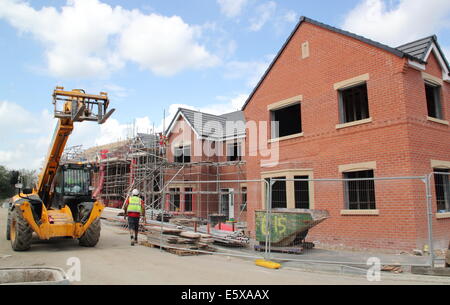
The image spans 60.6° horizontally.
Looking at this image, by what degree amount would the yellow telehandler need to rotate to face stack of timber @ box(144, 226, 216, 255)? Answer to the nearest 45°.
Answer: approximately 45° to its left

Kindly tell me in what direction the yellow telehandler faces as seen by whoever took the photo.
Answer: facing the viewer and to the right of the viewer

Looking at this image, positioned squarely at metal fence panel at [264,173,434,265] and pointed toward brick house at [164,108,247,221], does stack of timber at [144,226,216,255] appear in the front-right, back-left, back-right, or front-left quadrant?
front-left

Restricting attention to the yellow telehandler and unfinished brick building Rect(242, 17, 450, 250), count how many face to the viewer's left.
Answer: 0

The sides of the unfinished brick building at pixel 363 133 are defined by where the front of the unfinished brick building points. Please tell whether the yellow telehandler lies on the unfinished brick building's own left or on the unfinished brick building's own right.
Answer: on the unfinished brick building's own right

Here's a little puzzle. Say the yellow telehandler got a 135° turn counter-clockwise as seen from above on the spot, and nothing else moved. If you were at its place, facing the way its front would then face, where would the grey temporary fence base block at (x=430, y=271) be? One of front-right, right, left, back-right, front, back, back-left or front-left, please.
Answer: back-right

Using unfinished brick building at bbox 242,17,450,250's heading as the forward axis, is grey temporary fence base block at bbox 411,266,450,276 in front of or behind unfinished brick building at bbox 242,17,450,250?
in front

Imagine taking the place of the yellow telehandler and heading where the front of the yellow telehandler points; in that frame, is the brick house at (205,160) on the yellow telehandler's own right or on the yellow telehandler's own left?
on the yellow telehandler's own left

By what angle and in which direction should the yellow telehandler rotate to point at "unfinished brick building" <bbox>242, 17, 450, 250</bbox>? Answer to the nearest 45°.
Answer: approximately 45° to its left

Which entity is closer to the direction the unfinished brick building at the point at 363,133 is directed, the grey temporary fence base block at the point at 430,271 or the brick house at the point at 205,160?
the grey temporary fence base block
